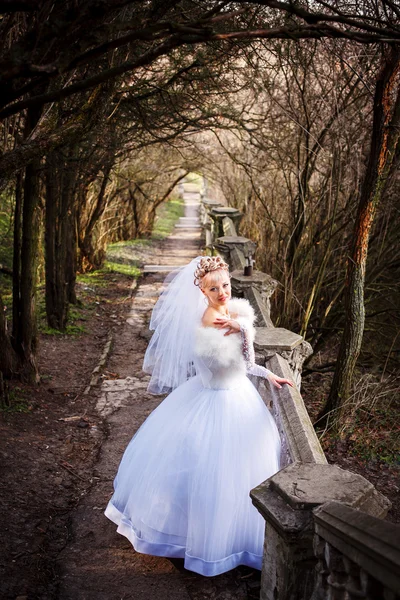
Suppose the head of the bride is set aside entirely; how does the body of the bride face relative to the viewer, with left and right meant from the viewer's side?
facing the viewer and to the right of the viewer
